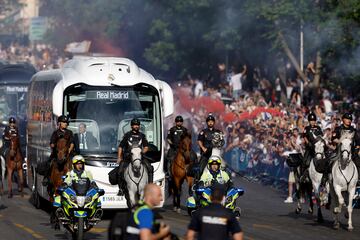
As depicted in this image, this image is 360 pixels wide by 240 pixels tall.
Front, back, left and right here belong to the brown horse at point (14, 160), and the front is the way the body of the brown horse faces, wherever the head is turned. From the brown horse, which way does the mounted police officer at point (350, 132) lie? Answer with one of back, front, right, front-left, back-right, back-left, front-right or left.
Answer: front-left

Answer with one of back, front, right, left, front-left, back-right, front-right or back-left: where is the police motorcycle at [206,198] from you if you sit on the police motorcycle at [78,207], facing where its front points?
left

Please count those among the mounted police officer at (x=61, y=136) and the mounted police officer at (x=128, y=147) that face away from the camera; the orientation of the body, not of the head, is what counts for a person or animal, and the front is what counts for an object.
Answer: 0

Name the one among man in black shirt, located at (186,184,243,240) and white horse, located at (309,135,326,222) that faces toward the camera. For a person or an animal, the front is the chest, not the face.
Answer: the white horse

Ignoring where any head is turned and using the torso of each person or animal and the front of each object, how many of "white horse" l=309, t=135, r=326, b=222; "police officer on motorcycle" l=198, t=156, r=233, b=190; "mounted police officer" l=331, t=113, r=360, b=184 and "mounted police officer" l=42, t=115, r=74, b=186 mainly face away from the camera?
0

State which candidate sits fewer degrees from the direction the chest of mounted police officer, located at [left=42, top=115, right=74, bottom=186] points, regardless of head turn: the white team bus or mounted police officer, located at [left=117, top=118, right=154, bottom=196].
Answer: the mounted police officer

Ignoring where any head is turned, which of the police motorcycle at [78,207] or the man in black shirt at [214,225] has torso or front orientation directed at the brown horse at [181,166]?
the man in black shirt

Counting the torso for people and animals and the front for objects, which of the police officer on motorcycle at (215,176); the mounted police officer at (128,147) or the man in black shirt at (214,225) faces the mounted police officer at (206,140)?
the man in black shirt

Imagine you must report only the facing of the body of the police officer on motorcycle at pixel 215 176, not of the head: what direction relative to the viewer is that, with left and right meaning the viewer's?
facing the viewer

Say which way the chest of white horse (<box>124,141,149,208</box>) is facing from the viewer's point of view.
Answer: toward the camera

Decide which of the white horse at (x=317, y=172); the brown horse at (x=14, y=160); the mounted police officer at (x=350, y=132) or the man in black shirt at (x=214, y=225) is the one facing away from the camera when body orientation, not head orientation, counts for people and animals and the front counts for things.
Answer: the man in black shirt

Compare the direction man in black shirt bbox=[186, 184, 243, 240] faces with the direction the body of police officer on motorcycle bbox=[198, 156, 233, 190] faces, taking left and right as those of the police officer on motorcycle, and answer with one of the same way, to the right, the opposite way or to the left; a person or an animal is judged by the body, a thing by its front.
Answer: the opposite way

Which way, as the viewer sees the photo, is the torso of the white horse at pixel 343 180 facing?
toward the camera

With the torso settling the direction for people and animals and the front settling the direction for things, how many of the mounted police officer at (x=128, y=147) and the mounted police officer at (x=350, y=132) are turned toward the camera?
2
